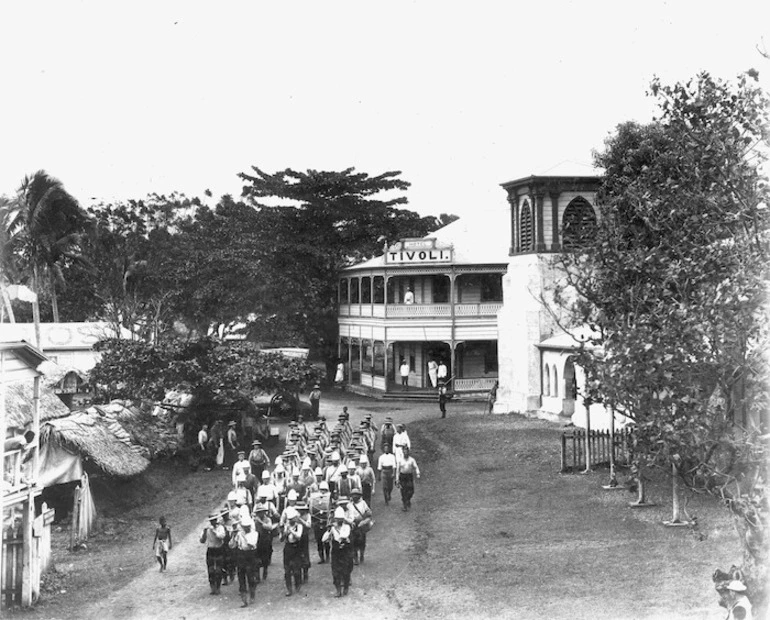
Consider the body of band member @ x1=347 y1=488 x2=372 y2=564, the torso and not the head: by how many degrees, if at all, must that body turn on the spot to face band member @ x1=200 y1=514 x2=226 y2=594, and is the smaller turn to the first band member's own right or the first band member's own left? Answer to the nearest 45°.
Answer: approximately 45° to the first band member's own right

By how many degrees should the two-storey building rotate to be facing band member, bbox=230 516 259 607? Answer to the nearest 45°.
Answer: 0° — it already faces them

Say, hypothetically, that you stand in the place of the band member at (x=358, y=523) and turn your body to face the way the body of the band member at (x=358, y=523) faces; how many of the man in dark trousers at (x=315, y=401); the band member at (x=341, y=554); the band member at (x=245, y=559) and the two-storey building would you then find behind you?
2

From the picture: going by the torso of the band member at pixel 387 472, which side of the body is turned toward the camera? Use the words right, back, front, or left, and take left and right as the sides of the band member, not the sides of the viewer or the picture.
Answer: front

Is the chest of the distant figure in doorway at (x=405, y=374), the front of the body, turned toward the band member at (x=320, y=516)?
yes

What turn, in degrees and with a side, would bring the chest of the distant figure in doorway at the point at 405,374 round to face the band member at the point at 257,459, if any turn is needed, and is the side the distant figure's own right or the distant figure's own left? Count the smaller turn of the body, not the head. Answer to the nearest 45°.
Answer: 0° — they already face them

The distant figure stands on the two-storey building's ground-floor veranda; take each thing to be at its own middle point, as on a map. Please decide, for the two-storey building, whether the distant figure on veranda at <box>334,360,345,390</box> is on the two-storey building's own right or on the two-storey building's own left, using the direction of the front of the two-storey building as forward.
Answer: on the two-storey building's own right

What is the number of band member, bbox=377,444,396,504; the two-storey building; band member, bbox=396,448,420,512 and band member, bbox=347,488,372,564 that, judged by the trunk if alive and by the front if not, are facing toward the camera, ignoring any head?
4

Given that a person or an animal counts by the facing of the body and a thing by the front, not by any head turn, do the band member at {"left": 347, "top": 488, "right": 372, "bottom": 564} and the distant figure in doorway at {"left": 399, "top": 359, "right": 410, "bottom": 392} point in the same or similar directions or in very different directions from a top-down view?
same or similar directions

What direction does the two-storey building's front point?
toward the camera

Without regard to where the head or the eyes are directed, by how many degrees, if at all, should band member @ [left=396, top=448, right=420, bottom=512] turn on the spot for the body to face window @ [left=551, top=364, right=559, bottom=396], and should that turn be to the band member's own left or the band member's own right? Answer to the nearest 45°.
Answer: approximately 180°

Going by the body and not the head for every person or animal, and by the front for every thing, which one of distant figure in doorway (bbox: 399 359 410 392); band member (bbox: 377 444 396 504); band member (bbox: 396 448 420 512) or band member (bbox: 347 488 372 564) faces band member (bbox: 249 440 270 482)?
the distant figure in doorway

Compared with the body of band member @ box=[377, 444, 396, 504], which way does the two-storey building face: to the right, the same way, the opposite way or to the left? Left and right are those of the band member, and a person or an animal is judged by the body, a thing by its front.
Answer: the same way

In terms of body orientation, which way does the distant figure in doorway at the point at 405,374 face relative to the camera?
toward the camera

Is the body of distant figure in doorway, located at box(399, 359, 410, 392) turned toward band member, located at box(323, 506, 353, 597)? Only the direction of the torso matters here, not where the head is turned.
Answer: yes

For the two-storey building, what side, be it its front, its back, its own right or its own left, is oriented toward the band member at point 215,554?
front
